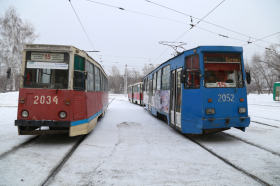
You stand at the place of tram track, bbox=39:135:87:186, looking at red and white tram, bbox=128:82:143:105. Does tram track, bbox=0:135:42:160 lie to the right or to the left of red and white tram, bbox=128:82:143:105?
left

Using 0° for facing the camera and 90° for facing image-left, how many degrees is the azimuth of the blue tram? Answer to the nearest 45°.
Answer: approximately 315°

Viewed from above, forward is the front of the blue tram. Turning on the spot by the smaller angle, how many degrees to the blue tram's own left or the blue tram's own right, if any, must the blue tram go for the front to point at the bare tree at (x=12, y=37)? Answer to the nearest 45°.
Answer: approximately 180°

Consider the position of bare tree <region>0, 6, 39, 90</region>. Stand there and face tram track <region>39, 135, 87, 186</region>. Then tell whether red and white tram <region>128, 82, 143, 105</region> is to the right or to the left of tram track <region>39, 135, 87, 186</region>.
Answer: left

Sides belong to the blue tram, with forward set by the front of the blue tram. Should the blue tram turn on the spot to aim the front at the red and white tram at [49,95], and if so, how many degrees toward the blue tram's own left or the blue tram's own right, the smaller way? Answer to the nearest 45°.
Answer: approximately 135° to the blue tram's own right

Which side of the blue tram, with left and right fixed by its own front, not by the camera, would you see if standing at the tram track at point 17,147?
right

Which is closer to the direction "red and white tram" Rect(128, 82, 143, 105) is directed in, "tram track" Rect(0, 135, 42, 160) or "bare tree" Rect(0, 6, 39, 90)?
the tram track

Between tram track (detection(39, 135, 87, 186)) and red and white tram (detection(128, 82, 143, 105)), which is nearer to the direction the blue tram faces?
the tram track
